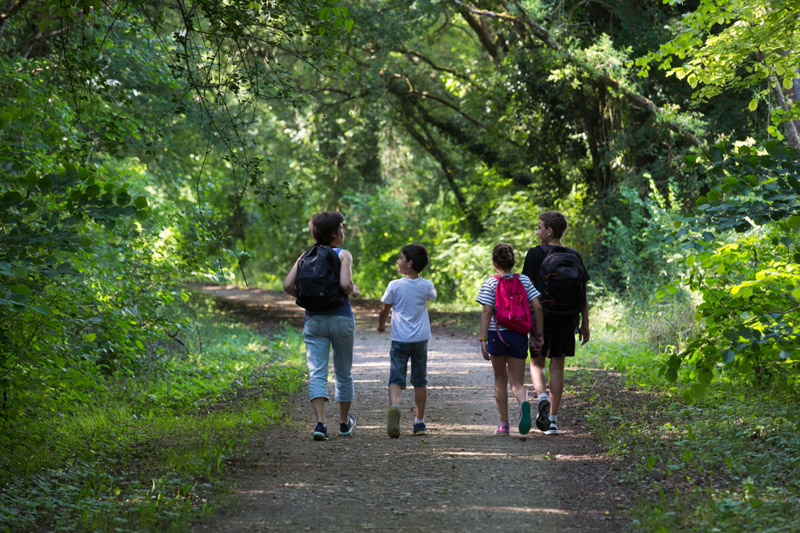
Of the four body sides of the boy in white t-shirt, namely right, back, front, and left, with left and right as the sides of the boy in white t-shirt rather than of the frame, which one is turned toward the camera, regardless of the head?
back
